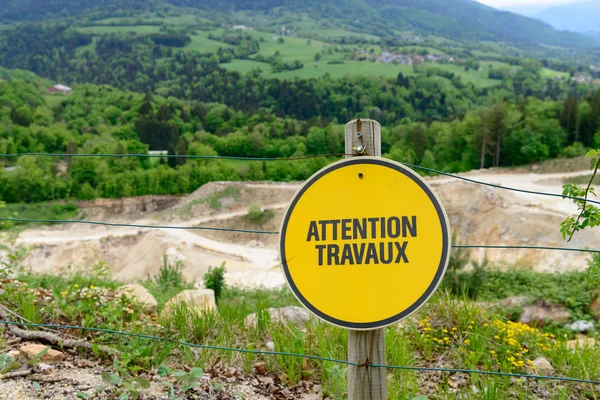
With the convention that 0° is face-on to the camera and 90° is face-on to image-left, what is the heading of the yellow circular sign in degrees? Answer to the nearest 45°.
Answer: approximately 0°

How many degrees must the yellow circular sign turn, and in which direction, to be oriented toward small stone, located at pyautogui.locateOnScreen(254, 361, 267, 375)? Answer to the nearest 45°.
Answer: approximately 135° to its right

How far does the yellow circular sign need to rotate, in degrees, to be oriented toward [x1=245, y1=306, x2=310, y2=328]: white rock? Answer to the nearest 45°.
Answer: approximately 180°

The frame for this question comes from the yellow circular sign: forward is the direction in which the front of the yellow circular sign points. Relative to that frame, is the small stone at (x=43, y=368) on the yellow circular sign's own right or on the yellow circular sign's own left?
on the yellow circular sign's own right

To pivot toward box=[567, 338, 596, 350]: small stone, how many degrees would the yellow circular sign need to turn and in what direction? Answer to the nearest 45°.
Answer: approximately 135° to its left

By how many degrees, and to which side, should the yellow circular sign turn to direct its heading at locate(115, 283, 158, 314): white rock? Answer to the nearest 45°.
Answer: approximately 135° to its right
